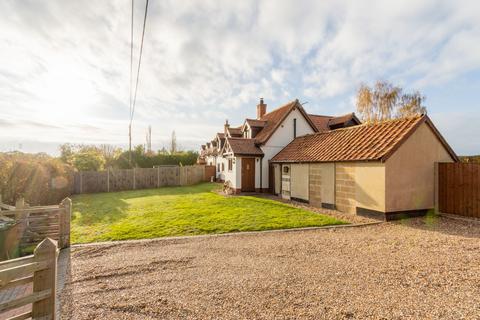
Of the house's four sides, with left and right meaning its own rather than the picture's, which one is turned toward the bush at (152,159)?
right

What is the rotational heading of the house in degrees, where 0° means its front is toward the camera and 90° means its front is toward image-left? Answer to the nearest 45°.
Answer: approximately 45°

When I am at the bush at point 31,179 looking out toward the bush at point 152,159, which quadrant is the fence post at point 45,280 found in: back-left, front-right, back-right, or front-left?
back-right

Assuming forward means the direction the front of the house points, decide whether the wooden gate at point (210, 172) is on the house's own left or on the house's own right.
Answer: on the house's own right

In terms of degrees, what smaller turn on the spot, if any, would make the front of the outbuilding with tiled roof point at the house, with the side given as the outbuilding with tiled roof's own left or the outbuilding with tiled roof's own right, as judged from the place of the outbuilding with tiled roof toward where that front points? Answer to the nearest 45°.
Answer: approximately 90° to the outbuilding with tiled roof's own right

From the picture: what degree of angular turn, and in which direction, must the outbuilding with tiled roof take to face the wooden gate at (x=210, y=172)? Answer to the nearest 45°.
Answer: approximately 90° to its right

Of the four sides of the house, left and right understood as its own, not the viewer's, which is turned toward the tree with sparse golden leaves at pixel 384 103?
back

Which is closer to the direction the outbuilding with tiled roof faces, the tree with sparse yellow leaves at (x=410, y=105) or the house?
the house

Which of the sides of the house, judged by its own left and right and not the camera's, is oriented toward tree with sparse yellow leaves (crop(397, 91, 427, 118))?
back

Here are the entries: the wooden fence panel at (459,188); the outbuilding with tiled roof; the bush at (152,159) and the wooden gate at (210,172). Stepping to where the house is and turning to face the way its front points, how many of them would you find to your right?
2

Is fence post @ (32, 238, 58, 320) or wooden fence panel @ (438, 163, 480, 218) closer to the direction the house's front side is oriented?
the fence post

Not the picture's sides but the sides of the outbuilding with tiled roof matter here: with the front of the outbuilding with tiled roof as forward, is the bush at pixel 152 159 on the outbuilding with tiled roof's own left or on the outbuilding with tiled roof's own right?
on the outbuilding with tiled roof's own right

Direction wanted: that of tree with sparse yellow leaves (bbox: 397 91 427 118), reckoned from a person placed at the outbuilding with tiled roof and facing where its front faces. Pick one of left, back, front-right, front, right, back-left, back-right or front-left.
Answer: back-right

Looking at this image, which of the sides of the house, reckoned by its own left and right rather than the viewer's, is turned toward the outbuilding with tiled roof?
left

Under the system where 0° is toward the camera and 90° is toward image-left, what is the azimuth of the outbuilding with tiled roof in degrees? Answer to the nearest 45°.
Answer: approximately 45°

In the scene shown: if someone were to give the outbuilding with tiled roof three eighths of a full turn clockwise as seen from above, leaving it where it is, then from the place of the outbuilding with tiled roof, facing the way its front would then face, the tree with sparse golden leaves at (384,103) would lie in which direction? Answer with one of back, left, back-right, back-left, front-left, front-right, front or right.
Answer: front
